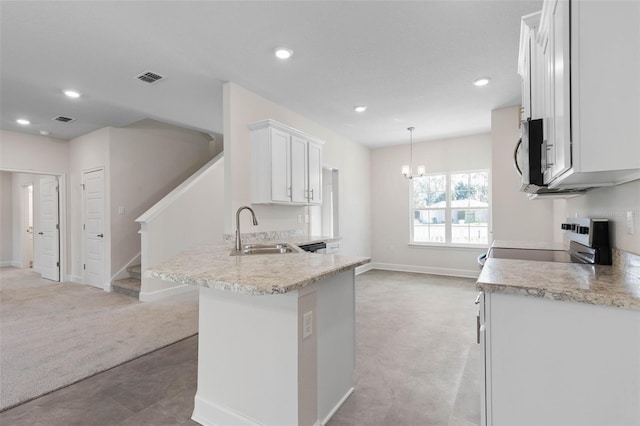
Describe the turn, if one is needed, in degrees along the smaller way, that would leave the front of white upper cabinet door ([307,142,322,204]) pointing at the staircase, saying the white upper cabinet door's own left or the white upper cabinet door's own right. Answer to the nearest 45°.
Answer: approximately 135° to the white upper cabinet door's own right

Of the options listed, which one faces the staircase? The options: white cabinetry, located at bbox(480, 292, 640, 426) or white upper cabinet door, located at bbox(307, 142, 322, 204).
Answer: the white cabinetry

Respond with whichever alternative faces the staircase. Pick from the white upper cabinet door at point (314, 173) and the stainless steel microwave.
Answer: the stainless steel microwave

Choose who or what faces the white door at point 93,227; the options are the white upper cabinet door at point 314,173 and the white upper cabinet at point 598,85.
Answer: the white upper cabinet at point 598,85

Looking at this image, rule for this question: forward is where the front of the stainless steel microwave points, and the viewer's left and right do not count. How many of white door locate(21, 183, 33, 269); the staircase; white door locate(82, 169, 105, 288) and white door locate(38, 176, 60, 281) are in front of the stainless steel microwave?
4

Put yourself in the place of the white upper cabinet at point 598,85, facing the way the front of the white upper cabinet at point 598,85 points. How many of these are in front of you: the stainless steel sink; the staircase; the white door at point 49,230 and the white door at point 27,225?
4

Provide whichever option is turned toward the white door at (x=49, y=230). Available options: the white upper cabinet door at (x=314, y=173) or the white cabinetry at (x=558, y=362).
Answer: the white cabinetry

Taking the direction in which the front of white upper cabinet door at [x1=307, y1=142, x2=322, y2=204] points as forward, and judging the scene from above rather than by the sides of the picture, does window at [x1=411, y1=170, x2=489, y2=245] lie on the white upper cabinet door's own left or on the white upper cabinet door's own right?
on the white upper cabinet door's own left

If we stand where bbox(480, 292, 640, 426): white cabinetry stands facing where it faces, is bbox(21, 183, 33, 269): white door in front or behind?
in front

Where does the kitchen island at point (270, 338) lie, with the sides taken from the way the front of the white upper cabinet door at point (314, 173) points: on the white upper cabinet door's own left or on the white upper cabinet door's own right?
on the white upper cabinet door's own right

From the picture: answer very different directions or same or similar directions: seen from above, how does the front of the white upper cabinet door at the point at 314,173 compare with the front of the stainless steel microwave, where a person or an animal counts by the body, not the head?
very different directions

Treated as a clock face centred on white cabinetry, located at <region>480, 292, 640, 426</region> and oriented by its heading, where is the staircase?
The staircase is roughly at 12 o'clock from the white cabinetry.

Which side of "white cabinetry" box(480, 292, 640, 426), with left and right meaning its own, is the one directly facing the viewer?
left

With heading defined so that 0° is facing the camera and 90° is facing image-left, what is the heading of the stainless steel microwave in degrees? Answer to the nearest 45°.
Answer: approximately 90°

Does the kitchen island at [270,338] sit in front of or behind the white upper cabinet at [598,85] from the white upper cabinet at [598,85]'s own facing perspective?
in front

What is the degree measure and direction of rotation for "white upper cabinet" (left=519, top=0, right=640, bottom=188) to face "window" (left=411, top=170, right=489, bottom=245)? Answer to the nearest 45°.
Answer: approximately 45° to its right

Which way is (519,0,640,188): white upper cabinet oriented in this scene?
to the viewer's left

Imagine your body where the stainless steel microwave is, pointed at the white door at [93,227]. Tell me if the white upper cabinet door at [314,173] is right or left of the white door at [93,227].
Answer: right
